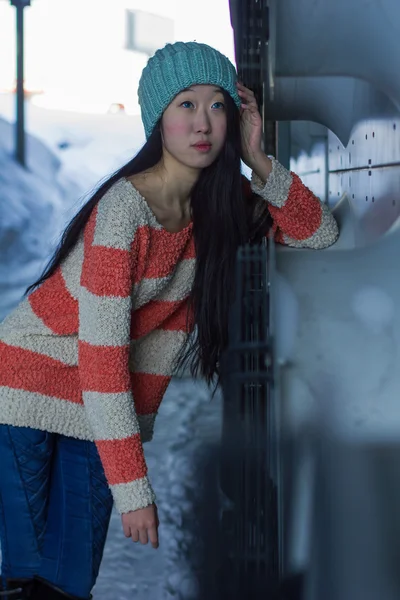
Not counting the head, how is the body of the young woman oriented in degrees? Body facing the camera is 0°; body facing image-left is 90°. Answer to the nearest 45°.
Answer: approximately 315°

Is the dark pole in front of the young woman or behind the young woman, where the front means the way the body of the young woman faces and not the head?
behind
